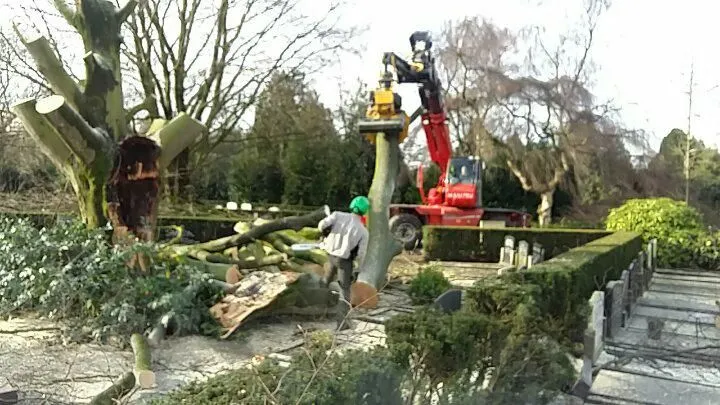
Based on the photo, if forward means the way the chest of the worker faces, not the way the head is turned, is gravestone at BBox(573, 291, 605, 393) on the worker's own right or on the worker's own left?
on the worker's own right

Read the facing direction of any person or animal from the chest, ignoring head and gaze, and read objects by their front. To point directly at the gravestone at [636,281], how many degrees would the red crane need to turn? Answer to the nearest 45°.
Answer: approximately 135° to its left

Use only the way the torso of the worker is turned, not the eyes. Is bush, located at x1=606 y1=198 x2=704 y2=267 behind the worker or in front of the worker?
in front

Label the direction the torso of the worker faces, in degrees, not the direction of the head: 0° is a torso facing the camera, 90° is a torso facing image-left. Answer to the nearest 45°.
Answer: approximately 225°

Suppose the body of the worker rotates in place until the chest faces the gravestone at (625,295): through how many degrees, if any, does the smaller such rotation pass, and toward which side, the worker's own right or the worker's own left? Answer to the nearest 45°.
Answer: approximately 45° to the worker's own right

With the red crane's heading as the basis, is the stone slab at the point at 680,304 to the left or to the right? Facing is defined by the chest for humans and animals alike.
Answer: on its left

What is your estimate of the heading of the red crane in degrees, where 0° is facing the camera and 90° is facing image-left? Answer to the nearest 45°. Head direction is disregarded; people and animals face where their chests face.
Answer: approximately 90°

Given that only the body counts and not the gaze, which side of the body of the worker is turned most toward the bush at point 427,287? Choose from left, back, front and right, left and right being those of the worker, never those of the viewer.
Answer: front

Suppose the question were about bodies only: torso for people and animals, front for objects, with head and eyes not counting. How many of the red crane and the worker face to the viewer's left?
1

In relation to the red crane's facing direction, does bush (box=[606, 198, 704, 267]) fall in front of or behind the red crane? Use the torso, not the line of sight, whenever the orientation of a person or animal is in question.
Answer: behind

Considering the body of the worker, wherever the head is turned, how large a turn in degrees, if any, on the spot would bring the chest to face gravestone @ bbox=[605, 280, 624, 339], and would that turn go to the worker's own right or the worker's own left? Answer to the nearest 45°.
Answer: approximately 45° to the worker's own right

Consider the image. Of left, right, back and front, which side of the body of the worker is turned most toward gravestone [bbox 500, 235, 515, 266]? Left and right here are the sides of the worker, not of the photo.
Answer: front

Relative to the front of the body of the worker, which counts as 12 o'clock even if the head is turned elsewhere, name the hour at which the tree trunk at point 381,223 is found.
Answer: The tree trunk is roughly at 11 o'clock from the worker.

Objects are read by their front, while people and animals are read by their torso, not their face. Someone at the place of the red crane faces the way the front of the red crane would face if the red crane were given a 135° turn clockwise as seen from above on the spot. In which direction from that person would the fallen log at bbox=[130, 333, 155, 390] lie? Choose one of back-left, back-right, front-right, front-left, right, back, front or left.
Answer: back-right

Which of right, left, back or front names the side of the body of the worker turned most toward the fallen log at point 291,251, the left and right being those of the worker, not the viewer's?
left

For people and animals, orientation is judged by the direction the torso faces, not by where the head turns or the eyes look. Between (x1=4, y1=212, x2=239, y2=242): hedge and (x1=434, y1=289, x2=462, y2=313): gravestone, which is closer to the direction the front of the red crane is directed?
the hedge
